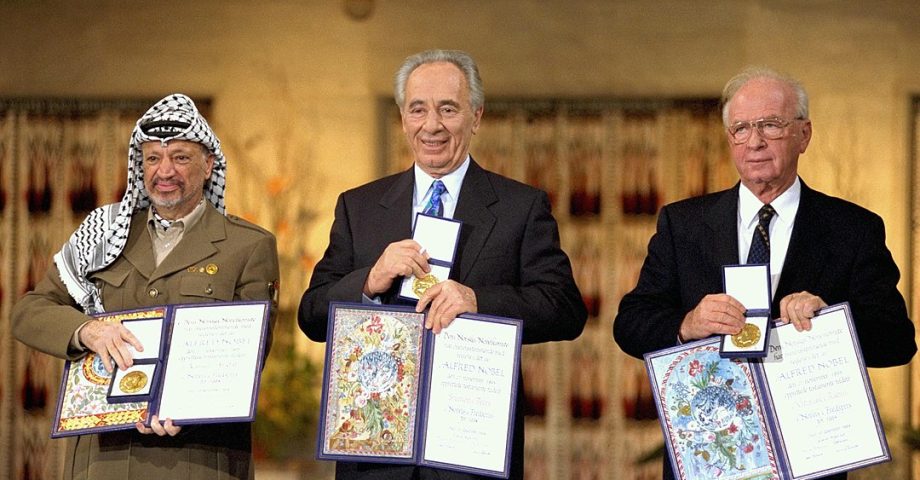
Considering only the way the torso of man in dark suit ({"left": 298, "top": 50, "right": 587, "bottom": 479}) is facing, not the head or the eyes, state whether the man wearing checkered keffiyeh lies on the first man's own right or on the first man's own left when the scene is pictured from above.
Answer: on the first man's own right

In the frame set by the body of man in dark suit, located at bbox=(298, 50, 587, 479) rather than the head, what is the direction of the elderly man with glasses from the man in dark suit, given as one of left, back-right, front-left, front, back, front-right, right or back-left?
left

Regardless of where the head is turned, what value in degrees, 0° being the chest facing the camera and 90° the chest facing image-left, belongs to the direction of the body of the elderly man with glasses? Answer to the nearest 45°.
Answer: approximately 0°

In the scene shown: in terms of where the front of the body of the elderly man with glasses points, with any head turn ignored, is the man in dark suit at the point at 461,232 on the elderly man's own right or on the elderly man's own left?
on the elderly man's own right

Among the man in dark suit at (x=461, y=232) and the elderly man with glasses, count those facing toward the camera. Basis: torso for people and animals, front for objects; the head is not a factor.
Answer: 2

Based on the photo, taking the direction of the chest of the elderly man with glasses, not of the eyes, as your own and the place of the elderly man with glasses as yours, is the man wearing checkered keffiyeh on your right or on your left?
on your right
